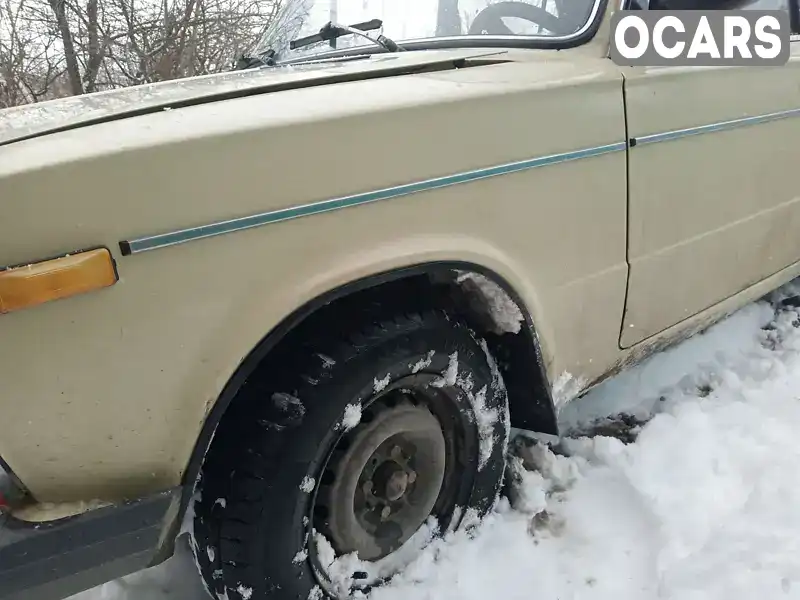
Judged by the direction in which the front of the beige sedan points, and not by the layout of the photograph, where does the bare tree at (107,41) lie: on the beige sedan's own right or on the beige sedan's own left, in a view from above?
on the beige sedan's own right

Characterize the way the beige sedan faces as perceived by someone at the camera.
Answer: facing the viewer and to the left of the viewer
